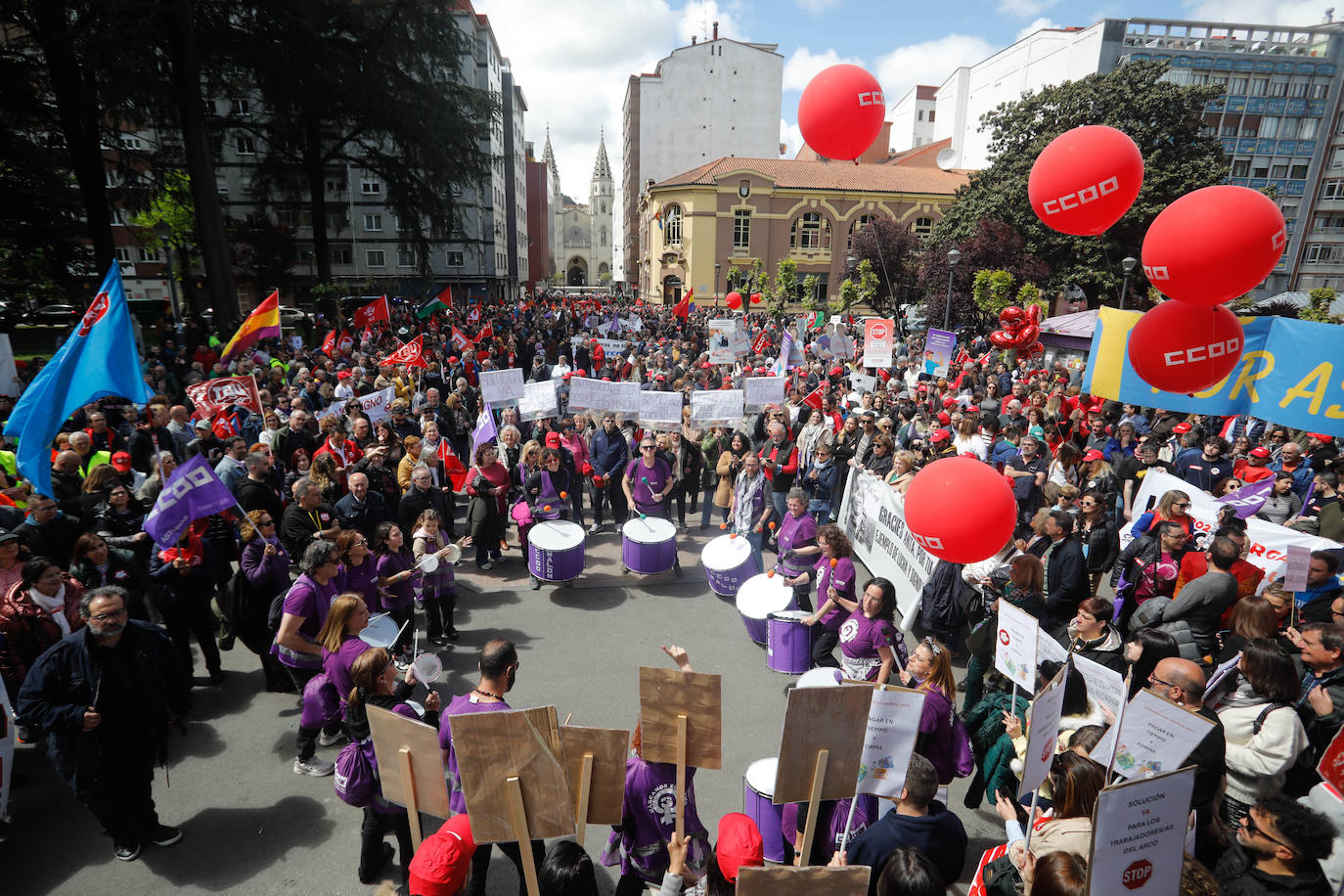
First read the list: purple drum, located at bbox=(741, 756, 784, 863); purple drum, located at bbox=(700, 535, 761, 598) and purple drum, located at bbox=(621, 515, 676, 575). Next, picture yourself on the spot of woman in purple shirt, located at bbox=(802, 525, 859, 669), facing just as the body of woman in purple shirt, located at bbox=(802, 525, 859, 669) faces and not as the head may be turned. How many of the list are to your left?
1

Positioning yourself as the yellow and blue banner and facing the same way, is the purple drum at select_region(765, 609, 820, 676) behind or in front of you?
in front

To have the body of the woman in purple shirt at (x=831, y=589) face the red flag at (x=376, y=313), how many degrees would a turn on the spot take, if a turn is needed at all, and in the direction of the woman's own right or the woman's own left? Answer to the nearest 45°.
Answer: approximately 45° to the woman's own right

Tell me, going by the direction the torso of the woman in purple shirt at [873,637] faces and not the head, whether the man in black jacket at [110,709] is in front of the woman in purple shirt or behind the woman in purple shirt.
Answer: in front

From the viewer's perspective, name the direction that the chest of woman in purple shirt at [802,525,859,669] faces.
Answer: to the viewer's left

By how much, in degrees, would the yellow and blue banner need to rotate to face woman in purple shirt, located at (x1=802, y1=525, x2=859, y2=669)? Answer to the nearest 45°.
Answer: approximately 45° to its right

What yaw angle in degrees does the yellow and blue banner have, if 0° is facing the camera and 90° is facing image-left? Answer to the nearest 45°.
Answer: approximately 0°

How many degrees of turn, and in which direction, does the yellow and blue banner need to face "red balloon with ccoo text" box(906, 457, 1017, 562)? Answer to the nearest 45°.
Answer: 0° — it already faces it

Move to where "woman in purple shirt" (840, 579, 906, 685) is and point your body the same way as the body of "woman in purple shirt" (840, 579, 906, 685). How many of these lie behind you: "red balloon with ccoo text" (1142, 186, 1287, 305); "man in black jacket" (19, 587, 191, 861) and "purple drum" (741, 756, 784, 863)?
1

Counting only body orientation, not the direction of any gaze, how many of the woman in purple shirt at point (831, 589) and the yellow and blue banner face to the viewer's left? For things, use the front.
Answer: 1

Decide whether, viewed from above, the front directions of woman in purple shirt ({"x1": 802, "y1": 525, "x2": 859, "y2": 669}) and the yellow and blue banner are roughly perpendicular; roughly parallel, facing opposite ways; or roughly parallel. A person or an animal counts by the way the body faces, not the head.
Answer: roughly perpendicular
